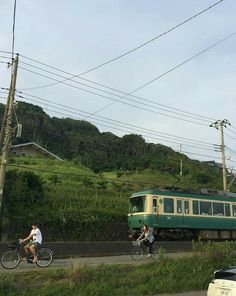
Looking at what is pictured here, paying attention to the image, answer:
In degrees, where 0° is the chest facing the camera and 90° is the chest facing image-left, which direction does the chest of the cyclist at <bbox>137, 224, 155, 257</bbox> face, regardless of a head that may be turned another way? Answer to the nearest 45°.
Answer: approximately 45°

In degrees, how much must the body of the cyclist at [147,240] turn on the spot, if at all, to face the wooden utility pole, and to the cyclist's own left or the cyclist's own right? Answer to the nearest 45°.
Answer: approximately 45° to the cyclist's own right

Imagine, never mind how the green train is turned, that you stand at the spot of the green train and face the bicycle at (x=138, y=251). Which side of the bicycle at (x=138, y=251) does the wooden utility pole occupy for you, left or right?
right
